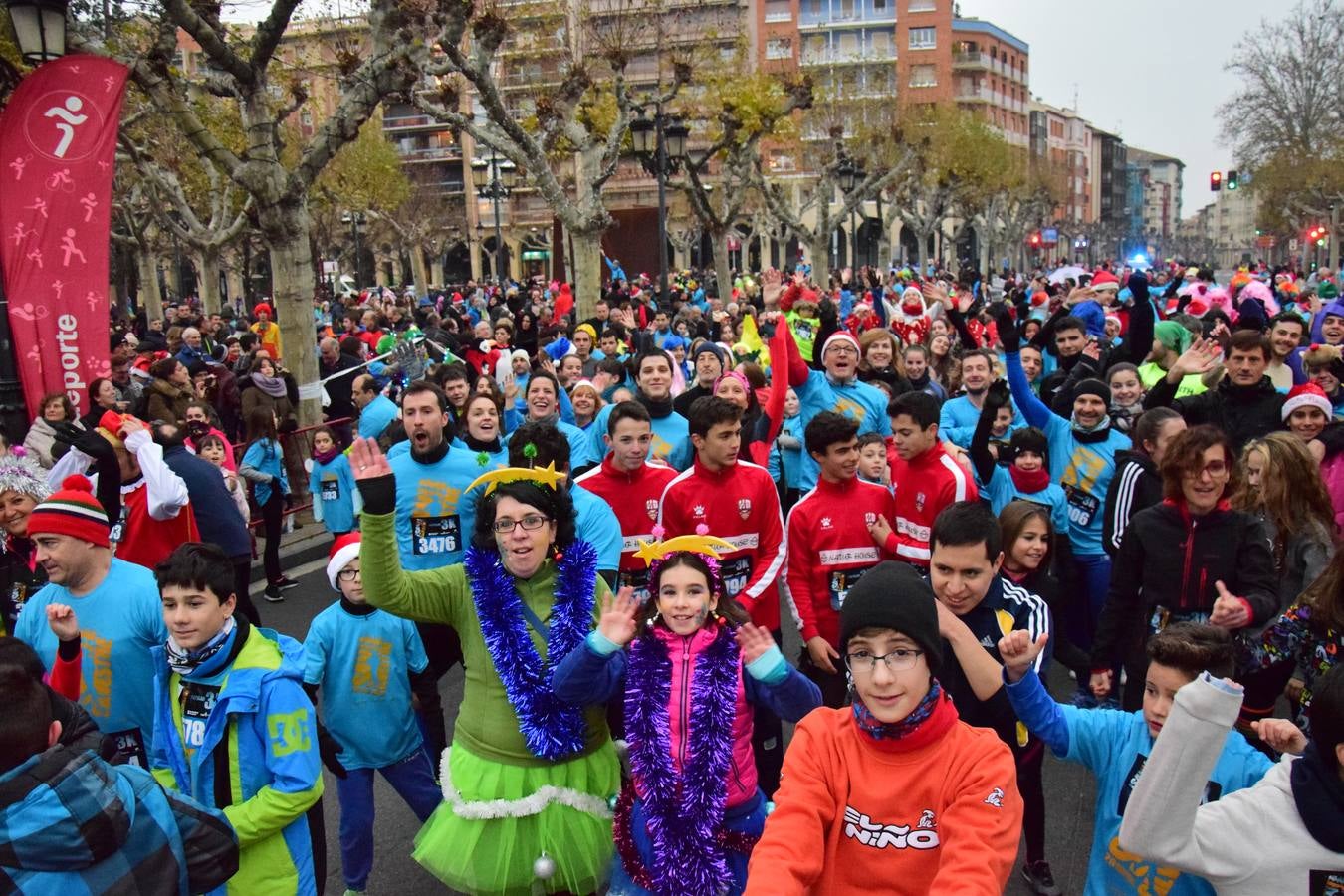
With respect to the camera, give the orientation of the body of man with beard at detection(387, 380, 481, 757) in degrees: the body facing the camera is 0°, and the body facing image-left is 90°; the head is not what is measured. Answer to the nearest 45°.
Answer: approximately 0°

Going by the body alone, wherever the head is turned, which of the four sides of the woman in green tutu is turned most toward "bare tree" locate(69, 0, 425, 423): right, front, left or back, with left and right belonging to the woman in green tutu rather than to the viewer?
back

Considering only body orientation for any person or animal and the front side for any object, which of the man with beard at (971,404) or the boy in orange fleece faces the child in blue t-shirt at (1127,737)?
the man with beard

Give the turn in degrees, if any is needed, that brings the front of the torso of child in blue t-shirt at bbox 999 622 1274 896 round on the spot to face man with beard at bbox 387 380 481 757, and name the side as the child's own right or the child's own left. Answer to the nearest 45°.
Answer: approximately 135° to the child's own right

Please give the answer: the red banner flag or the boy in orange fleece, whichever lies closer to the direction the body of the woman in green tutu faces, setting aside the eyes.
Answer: the boy in orange fleece

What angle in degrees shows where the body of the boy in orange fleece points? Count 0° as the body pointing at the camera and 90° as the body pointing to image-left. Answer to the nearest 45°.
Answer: approximately 0°

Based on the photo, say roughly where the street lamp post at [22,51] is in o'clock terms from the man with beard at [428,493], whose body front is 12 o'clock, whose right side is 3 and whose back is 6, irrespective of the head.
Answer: The street lamp post is roughly at 5 o'clock from the man with beard.
